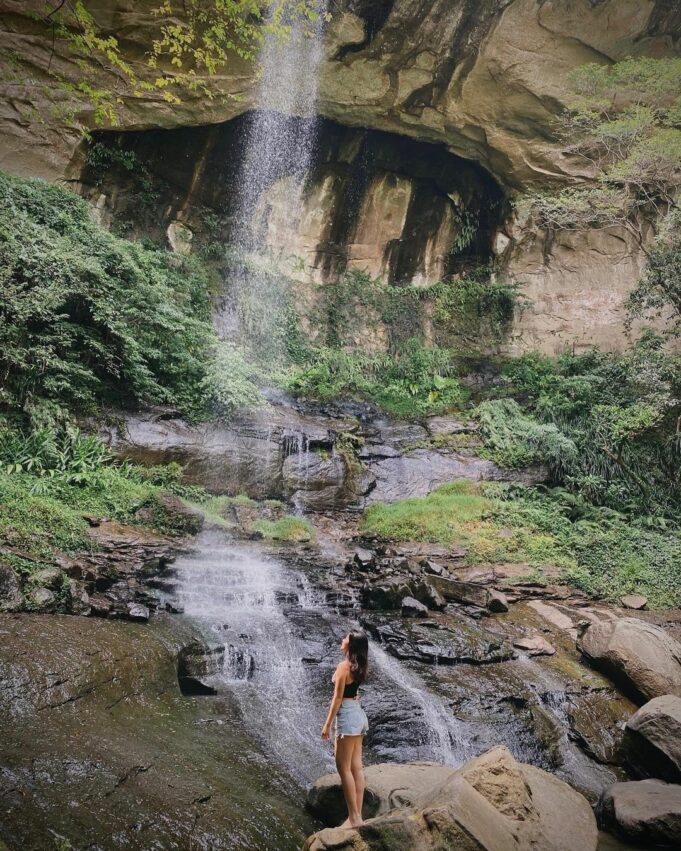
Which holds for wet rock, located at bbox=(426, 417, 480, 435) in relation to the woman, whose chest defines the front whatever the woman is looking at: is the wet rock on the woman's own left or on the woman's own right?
on the woman's own right

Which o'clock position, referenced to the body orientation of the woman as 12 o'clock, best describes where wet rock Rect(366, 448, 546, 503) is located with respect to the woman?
The wet rock is roughly at 3 o'clock from the woman.

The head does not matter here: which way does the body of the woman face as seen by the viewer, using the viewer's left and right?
facing to the left of the viewer

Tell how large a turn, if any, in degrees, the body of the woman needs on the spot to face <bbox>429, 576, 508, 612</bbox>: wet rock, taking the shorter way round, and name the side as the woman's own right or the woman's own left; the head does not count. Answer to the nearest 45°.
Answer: approximately 90° to the woman's own right

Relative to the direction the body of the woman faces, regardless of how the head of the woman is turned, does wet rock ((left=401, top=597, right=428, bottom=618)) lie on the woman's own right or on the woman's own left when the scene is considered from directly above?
on the woman's own right
